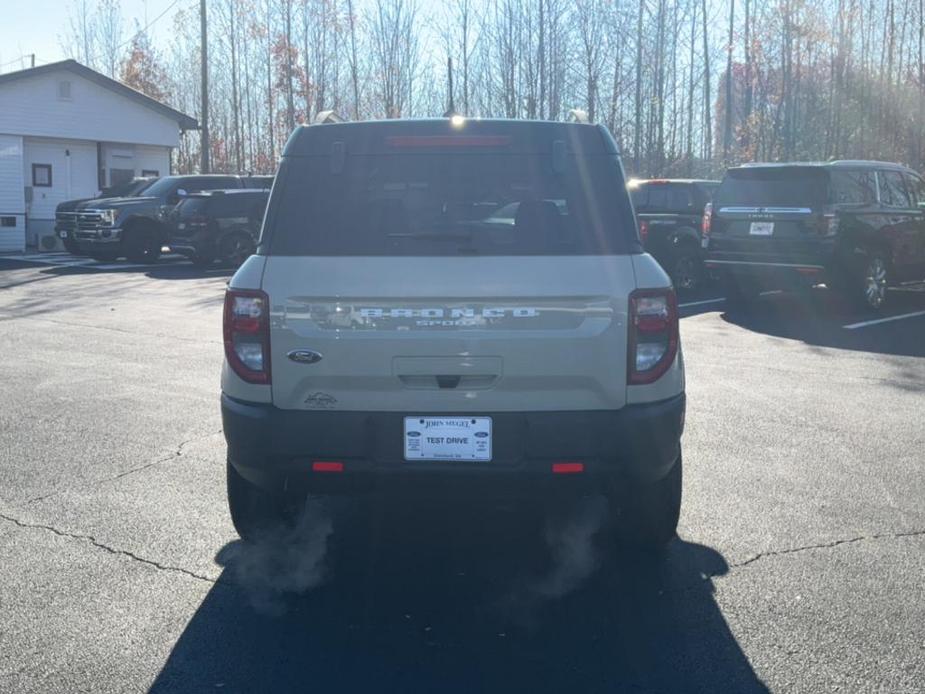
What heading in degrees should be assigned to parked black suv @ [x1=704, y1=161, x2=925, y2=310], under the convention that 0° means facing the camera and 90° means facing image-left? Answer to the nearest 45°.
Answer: approximately 225°

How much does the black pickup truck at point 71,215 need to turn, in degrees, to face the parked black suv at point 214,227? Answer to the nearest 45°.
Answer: approximately 90° to its left

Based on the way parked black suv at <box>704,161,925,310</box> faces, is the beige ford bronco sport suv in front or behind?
behind

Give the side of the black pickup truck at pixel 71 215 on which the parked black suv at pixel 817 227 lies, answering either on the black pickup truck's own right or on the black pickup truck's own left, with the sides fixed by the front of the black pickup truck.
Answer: on the black pickup truck's own left

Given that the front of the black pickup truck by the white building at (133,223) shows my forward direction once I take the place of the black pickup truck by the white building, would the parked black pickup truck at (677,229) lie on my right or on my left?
on my left

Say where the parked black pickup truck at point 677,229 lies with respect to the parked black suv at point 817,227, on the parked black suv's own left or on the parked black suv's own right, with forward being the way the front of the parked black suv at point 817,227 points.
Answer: on the parked black suv's own left

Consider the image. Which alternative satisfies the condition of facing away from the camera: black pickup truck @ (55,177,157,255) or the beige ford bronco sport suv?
the beige ford bronco sport suv

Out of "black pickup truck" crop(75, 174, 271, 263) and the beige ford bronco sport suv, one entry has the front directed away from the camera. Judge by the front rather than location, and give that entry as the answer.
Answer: the beige ford bronco sport suv

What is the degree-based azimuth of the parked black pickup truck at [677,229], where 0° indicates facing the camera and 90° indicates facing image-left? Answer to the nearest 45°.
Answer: approximately 225°

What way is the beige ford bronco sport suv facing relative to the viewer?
away from the camera

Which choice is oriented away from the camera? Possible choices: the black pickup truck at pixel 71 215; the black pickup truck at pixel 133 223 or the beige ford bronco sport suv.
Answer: the beige ford bronco sport suv

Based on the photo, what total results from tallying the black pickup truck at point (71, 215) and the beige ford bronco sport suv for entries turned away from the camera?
1
